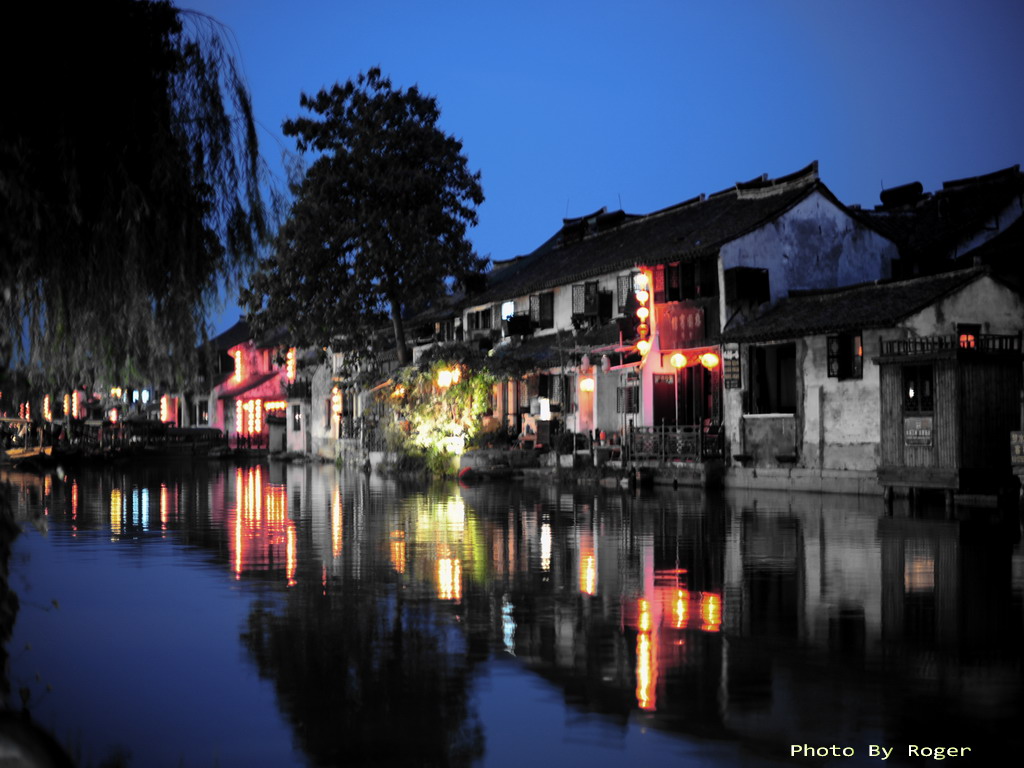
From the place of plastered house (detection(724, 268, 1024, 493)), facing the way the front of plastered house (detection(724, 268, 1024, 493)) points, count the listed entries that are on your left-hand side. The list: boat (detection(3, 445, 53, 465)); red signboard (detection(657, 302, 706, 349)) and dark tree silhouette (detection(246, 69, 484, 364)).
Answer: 0

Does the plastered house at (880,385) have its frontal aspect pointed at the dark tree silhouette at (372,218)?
no

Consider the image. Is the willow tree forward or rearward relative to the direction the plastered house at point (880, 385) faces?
forward

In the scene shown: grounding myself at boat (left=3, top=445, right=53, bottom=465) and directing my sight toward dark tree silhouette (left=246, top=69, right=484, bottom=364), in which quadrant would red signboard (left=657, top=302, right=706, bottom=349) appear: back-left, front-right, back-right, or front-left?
front-right

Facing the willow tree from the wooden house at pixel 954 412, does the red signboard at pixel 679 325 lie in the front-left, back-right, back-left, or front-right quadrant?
back-right

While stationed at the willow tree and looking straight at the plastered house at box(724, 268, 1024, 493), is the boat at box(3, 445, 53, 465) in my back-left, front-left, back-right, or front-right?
front-left

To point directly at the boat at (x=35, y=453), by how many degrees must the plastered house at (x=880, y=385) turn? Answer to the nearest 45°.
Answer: approximately 45° to its right

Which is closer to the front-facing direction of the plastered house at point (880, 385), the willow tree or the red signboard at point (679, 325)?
the willow tree

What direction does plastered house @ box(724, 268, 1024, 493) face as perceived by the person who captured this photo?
facing the viewer and to the left of the viewer

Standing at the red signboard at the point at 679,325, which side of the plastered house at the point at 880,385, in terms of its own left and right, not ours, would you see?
right
